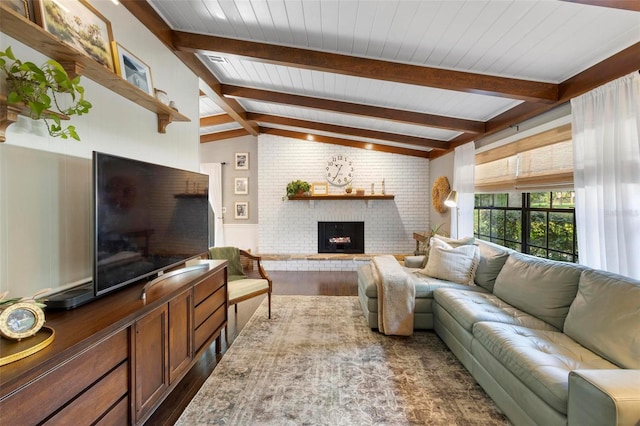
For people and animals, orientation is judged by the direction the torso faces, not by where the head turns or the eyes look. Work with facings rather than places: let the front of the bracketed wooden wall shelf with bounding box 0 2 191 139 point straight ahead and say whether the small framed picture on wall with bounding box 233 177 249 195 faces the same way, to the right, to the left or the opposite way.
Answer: to the right

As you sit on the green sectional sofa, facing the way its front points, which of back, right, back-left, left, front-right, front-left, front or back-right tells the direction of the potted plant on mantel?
right

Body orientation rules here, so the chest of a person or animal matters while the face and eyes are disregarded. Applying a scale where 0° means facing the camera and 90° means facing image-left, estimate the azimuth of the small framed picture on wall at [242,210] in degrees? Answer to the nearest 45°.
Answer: approximately 0°

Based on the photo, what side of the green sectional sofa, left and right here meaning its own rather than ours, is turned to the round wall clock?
right

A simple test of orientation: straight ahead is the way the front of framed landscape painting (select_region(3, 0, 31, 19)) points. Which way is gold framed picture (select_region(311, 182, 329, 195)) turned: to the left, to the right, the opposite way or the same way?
to the right

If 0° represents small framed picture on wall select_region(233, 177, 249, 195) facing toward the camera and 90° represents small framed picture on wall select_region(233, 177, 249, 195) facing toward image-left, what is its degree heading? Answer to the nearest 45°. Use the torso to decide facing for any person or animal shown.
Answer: approximately 0°

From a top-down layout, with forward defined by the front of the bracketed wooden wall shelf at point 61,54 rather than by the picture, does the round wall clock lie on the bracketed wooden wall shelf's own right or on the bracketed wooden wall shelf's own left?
on the bracketed wooden wall shelf's own left
